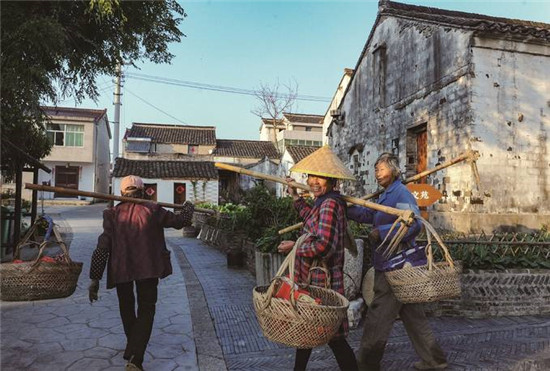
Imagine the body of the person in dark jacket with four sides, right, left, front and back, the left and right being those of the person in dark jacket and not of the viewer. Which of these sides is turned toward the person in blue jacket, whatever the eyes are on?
right

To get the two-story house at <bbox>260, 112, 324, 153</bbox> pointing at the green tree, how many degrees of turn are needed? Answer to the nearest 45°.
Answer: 0° — it already faces it

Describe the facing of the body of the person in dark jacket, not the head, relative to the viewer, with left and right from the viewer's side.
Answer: facing away from the viewer

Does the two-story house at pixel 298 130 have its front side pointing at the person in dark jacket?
yes

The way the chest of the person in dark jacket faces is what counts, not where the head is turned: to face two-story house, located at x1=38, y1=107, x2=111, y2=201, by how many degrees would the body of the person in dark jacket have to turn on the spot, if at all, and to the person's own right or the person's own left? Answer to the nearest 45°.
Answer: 0° — they already face it

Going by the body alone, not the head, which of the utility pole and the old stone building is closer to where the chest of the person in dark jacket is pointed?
the utility pole

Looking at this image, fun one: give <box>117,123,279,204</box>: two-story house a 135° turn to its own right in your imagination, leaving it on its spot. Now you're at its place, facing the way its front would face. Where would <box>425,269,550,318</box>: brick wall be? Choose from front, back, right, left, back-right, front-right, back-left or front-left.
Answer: back-left

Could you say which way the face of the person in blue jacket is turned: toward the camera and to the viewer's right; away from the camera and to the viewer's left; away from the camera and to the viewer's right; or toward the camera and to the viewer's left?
toward the camera and to the viewer's left

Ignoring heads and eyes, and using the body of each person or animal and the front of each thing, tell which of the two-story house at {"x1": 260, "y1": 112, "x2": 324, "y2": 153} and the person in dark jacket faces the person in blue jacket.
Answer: the two-story house

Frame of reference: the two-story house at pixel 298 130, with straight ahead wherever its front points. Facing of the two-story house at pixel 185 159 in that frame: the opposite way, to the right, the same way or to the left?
the same way

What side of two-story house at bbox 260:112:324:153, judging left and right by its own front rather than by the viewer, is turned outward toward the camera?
front

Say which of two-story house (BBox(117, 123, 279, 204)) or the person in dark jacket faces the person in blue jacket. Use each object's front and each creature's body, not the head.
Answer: the two-story house

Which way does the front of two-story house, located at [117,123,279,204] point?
toward the camera

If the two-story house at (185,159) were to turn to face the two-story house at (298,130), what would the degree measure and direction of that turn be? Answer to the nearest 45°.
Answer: approximately 90° to its left

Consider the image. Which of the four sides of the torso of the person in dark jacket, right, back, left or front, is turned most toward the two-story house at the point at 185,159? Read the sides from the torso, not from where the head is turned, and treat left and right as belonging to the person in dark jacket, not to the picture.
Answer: front

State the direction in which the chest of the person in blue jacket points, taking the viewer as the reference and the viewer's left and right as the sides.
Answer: facing to the left of the viewer

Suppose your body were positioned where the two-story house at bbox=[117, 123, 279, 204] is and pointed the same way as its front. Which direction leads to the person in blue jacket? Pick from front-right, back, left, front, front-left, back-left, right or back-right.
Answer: front
